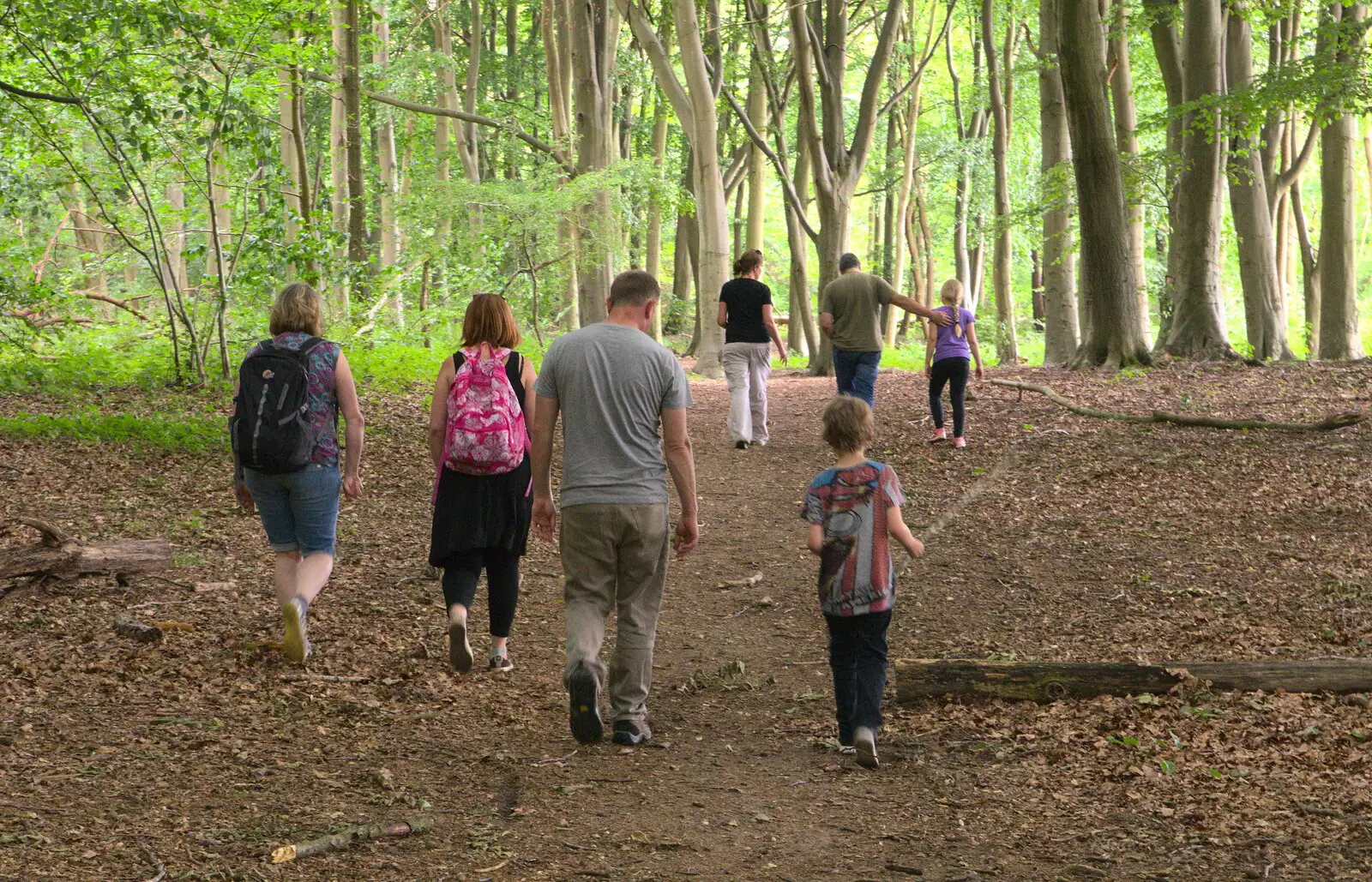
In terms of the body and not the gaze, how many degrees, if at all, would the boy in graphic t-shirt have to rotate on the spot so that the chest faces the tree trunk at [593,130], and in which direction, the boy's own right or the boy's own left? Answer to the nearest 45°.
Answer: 0° — they already face it

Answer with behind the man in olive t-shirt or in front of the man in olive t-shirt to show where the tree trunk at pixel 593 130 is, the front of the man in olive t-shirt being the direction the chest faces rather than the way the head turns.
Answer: in front

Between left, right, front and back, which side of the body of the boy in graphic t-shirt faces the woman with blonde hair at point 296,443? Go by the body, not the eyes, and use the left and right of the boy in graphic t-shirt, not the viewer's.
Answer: left

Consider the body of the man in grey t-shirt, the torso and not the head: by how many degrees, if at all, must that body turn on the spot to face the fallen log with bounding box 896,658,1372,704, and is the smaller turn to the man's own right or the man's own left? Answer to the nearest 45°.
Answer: approximately 90° to the man's own right

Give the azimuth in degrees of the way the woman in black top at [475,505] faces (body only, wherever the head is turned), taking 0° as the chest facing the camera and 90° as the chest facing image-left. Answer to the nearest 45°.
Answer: approximately 180°

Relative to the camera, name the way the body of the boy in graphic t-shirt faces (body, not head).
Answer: away from the camera

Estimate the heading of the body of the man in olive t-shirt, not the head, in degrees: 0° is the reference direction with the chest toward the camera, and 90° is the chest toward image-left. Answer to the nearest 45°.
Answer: approximately 180°

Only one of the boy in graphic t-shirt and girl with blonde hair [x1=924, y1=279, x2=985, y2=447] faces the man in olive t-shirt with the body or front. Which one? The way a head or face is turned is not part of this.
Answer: the boy in graphic t-shirt

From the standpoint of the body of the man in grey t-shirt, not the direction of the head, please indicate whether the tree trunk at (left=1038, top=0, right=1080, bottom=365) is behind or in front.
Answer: in front

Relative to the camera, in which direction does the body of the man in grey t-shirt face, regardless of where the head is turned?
away from the camera

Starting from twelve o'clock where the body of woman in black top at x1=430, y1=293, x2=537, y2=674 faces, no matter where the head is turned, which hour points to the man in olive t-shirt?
The man in olive t-shirt is roughly at 1 o'clock from the woman in black top.

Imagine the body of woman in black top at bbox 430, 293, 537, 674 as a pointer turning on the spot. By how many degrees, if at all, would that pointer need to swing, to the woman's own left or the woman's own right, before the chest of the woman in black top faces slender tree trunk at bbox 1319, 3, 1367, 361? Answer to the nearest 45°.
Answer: approximately 45° to the woman's own right

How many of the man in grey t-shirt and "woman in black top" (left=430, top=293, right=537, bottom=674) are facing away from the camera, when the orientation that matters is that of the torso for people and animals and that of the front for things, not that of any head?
2

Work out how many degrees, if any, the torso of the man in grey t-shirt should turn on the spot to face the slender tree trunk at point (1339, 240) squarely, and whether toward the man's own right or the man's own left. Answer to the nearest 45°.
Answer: approximately 45° to the man's own right

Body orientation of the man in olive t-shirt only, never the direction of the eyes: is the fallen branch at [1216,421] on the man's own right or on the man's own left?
on the man's own right
